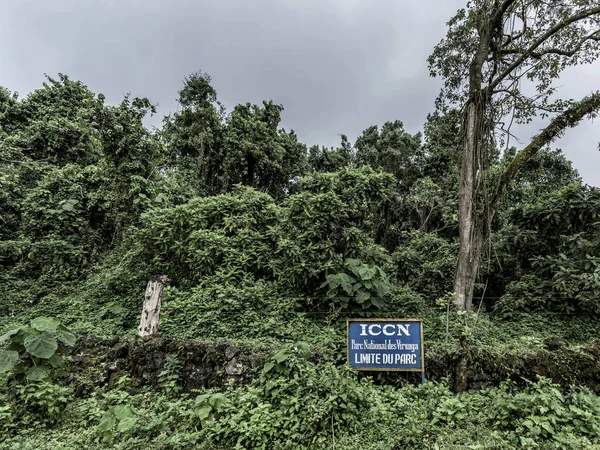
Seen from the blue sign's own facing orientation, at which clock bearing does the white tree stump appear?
The white tree stump is roughly at 3 o'clock from the blue sign.

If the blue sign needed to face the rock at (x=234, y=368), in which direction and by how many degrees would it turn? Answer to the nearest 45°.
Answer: approximately 90° to its right

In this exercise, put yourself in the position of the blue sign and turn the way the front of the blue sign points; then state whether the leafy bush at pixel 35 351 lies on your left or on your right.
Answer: on your right

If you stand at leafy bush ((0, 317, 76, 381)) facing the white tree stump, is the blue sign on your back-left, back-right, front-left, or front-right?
front-right

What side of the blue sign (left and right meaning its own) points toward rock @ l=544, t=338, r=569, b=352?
left

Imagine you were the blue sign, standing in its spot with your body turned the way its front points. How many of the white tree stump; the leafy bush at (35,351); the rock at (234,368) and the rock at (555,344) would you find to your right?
3

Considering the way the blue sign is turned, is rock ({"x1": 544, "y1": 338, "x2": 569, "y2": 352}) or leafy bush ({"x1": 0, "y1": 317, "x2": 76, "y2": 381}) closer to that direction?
the leafy bush

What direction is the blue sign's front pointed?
toward the camera

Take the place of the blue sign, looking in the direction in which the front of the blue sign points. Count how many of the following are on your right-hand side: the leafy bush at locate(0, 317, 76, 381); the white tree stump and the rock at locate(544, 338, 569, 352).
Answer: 2

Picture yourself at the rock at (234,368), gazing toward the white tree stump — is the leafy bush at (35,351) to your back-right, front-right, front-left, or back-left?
front-left
